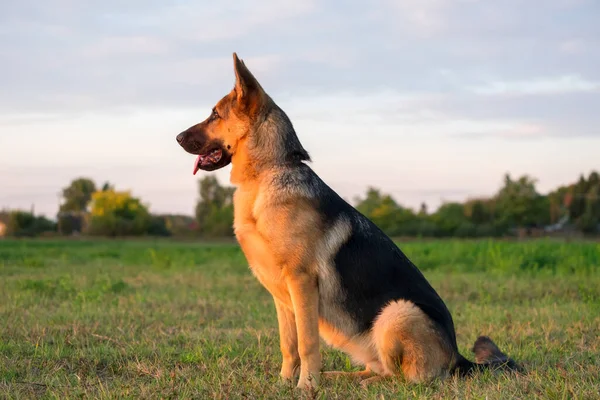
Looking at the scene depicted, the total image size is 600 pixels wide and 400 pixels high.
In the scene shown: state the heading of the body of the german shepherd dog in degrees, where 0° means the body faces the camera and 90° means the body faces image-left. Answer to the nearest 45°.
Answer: approximately 90°

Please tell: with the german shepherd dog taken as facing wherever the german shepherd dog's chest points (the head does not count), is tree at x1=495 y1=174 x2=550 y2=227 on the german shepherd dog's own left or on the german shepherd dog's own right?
on the german shepherd dog's own right

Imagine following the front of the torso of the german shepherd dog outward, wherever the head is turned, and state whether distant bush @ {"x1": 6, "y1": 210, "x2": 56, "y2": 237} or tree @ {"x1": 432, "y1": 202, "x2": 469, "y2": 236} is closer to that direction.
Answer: the distant bush

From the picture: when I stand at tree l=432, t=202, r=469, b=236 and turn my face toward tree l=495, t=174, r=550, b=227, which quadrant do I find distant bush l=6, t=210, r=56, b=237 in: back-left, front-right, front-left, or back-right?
back-left

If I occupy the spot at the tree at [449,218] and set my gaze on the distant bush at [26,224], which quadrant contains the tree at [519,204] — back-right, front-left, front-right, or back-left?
back-right

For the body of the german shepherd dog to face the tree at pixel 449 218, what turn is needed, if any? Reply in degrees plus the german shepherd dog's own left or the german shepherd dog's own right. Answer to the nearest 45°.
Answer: approximately 90° to the german shepherd dog's own right
